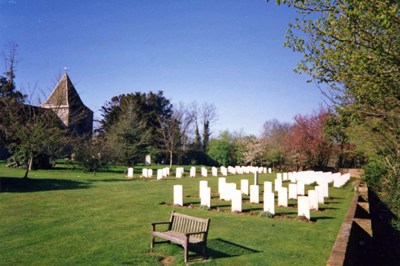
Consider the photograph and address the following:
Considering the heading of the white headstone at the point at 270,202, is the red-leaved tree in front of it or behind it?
behind

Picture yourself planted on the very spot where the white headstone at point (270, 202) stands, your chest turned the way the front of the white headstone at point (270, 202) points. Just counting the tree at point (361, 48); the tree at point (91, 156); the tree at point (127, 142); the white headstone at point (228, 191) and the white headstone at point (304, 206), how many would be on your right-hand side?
3

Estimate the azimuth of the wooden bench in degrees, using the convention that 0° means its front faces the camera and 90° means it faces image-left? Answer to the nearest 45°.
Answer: approximately 45°

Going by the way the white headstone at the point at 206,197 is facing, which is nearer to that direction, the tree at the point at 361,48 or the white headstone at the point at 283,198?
the tree

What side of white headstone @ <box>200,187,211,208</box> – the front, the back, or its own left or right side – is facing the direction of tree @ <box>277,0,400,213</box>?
left

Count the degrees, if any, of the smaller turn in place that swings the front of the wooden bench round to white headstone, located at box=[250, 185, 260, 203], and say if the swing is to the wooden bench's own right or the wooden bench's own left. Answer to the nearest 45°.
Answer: approximately 180°

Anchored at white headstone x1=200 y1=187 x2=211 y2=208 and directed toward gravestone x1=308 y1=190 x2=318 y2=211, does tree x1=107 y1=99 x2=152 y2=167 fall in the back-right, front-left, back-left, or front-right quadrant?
back-left
